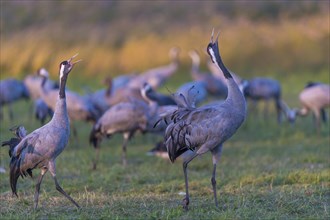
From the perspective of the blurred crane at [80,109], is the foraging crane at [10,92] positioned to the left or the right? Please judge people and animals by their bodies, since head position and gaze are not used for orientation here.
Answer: on its right

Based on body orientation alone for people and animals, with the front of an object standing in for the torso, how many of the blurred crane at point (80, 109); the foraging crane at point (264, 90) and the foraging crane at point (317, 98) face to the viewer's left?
2

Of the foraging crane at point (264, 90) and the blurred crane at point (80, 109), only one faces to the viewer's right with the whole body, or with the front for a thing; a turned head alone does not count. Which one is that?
the foraging crane

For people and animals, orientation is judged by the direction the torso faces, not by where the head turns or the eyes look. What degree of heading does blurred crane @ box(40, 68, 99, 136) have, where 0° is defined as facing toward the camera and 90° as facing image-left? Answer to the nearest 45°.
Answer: approximately 90°

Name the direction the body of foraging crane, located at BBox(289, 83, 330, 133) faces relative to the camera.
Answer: to the viewer's left

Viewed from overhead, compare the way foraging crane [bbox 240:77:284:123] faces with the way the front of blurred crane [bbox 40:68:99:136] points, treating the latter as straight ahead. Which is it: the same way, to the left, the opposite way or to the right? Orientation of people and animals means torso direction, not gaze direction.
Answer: the opposite way

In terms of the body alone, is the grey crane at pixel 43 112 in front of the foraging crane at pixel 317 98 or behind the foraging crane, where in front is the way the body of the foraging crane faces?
in front

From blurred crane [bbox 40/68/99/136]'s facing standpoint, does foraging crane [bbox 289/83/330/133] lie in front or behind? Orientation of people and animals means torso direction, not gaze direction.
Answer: behind

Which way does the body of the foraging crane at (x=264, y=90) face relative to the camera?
to the viewer's right

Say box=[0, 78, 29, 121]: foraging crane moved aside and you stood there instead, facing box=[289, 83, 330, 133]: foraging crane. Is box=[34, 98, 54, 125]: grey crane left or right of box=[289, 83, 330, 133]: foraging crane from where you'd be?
right
